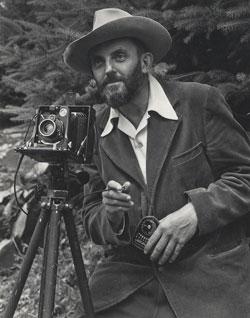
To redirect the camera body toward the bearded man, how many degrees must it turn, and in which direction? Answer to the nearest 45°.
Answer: approximately 135° to its left

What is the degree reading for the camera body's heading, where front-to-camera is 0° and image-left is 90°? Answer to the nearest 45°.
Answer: approximately 45°

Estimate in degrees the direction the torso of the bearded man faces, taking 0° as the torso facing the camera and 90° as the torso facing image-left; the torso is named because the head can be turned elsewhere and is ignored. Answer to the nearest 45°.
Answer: approximately 45°

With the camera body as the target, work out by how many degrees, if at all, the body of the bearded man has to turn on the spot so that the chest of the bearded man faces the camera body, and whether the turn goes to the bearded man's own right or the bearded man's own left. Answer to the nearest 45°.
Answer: approximately 45° to the bearded man's own right
